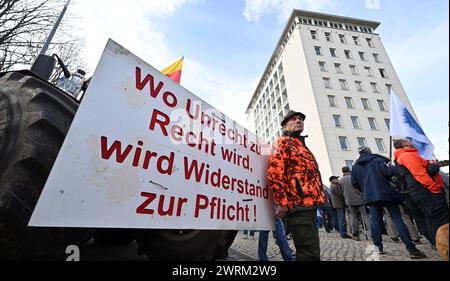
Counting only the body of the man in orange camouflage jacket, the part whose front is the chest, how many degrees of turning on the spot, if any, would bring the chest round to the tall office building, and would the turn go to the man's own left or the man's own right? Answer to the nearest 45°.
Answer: approximately 135° to the man's own left

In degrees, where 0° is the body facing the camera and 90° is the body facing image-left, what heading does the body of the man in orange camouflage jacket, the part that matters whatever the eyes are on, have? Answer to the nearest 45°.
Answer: approximately 315°

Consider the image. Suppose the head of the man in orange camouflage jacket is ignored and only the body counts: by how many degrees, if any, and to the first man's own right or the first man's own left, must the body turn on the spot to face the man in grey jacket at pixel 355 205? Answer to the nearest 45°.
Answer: approximately 135° to the first man's own left

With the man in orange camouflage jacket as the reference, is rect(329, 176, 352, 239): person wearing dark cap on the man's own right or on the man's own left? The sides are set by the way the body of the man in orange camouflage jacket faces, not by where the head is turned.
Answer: on the man's own left

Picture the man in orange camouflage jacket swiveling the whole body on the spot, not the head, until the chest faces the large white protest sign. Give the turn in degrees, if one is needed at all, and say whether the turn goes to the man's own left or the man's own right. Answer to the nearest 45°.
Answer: approximately 90° to the man's own right

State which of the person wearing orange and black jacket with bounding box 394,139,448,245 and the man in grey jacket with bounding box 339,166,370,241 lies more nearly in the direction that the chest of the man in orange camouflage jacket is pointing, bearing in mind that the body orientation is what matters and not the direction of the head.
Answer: the person wearing orange and black jacket

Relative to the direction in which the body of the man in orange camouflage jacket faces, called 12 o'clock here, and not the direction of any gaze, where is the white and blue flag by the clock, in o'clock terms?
The white and blue flag is roughly at 9 o'clock from the man in orange camouflage jacket.

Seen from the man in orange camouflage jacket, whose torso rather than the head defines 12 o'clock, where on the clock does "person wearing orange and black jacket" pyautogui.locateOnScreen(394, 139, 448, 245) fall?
The person wearing orange and black jacket is roughly at 9 o'clock from the man in orange camouflage jacket.
